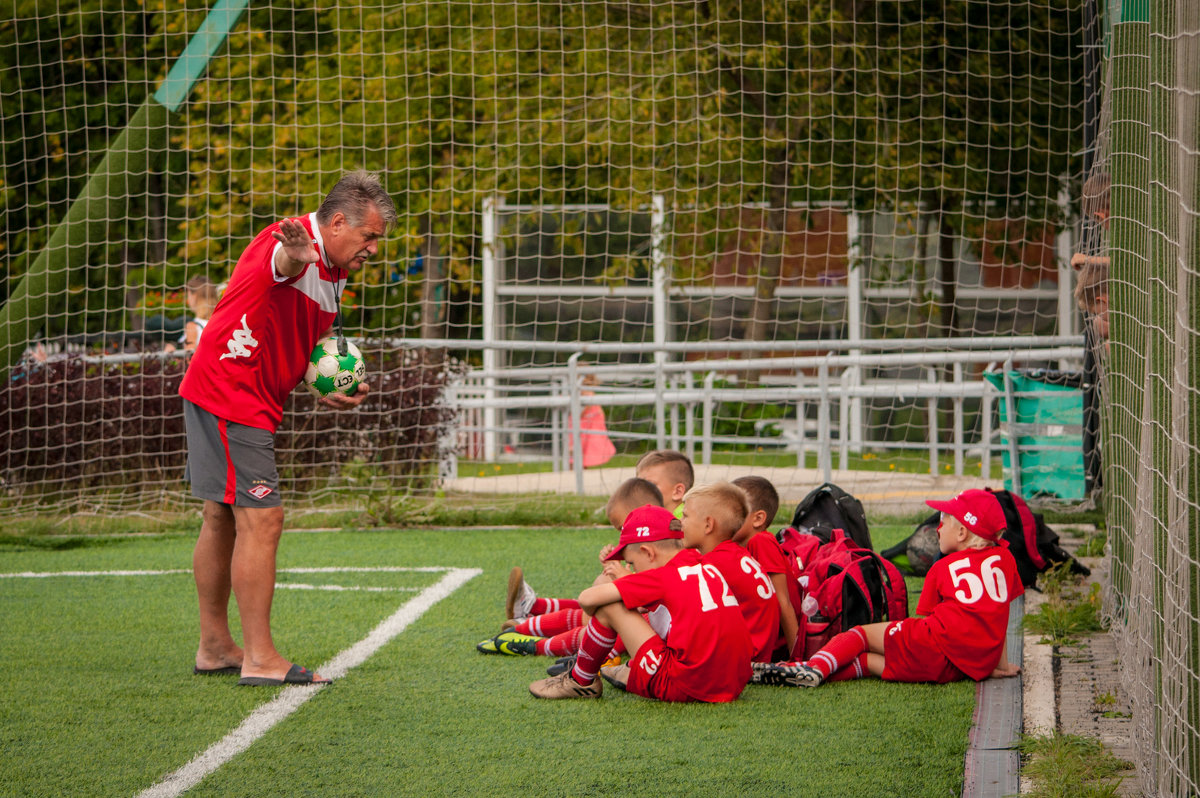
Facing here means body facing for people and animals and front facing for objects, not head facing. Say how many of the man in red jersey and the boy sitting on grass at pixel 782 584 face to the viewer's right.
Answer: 1

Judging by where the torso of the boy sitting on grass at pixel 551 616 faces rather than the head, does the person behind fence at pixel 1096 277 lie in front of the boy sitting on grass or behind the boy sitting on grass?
behind

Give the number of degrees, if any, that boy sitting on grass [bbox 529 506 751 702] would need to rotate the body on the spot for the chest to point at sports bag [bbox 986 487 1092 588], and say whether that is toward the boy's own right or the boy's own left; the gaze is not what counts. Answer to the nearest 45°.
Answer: approximately 135° to the boy's own right

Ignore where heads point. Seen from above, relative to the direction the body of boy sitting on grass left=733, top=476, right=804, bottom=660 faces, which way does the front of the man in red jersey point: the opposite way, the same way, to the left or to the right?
the opposite way

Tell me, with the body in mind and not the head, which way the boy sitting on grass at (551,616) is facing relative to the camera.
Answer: to the viewer's left

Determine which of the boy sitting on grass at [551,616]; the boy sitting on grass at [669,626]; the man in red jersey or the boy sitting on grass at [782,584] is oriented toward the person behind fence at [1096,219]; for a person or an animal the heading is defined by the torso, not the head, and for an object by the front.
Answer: the man in red jersey

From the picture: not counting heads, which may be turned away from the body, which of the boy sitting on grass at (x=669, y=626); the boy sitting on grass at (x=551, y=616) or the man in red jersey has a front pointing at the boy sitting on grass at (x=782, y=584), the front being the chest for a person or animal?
the man in red jersey

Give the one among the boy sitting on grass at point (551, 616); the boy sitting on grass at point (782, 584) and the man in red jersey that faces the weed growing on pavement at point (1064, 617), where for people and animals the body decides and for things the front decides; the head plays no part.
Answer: the man in red jersey

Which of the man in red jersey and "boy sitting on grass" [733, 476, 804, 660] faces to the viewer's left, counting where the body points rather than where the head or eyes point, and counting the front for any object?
the boy sitting on grass

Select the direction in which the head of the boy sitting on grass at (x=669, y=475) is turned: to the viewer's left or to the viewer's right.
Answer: to the viewer's left

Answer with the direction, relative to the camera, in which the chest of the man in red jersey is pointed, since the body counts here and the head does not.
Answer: to the viewer's right

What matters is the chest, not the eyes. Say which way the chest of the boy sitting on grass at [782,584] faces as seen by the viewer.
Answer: to the viewer's left
